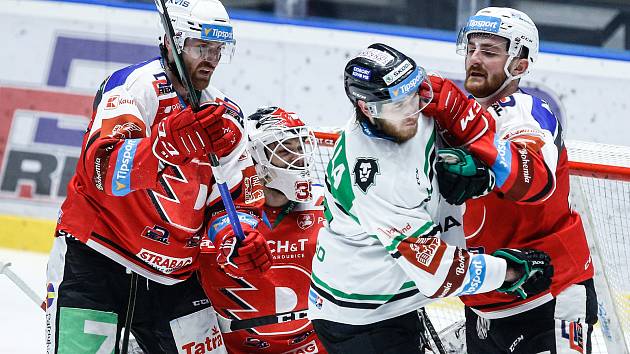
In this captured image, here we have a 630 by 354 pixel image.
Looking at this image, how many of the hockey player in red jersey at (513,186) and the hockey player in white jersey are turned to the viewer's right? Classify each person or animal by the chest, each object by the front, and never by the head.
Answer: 1

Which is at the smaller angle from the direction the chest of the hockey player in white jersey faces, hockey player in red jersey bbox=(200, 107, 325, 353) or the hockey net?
the hockey net

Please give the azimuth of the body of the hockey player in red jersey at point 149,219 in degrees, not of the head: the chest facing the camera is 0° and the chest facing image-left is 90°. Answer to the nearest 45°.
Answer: approximately 315°

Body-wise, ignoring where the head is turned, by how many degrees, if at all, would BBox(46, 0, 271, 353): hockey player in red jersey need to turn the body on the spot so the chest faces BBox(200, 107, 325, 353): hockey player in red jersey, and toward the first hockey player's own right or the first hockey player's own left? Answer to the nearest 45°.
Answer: approximately 45° to the first hockey player's own left

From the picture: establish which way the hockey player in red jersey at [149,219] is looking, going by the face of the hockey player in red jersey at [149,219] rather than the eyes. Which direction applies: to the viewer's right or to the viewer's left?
to the viewer's right

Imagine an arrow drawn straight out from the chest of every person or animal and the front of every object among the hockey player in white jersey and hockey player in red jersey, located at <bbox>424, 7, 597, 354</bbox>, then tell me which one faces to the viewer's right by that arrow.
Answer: the hockey player in white jersey

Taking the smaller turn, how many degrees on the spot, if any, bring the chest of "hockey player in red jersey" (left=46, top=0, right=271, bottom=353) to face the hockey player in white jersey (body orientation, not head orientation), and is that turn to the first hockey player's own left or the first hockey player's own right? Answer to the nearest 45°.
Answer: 0° — they already face them
